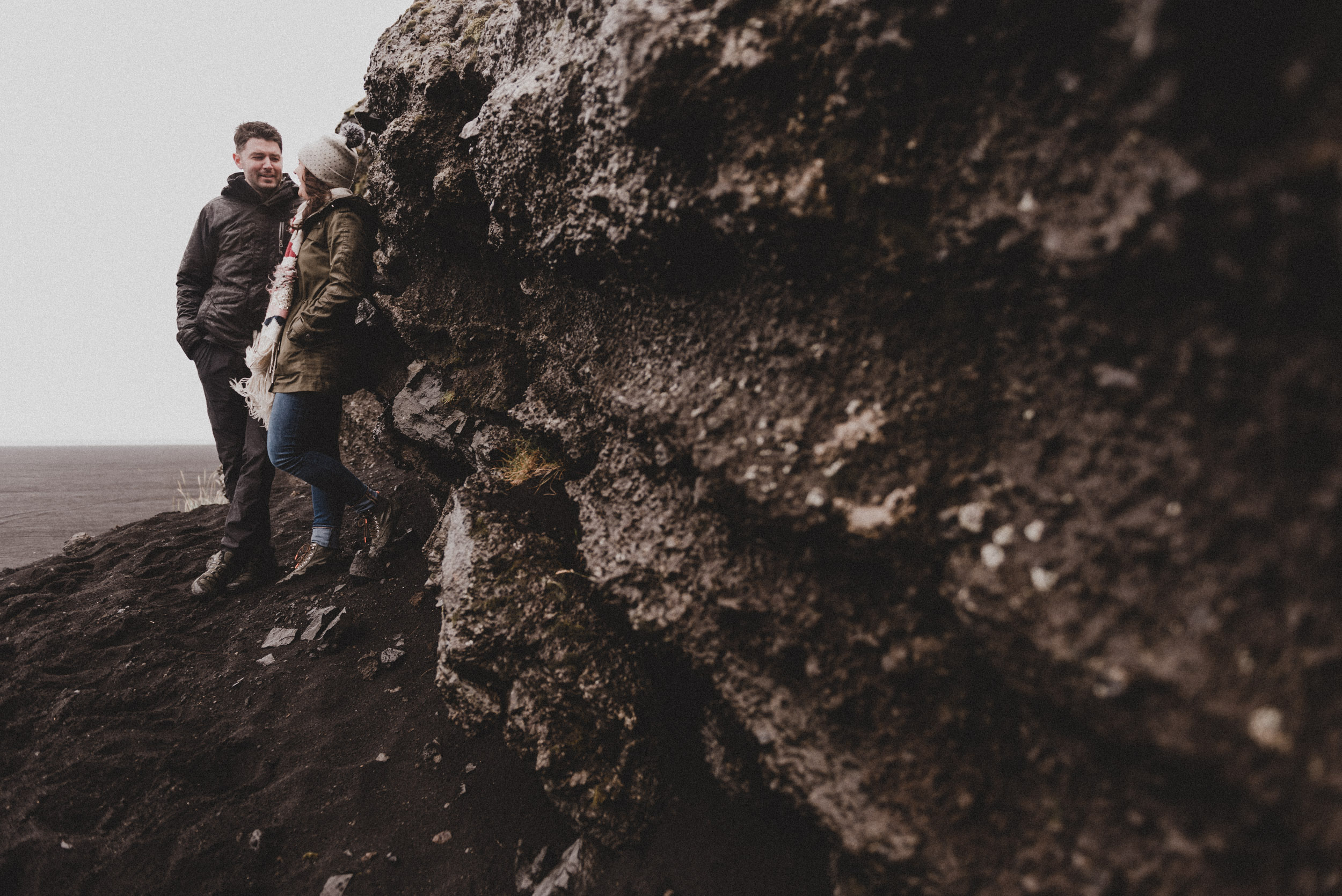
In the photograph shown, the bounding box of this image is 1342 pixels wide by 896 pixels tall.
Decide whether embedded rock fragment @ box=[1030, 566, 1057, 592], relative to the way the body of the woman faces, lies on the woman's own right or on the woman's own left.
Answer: on the woman's own left

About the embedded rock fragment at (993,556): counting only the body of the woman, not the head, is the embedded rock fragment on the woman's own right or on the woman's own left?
on the woman's own left

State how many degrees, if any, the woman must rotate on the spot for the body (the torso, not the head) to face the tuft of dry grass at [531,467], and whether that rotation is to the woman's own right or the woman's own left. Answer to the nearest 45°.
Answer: approximately 135° to the woman's own left

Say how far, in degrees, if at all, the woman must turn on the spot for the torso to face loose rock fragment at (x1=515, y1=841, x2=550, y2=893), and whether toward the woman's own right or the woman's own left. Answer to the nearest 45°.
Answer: approximately 90° to the woman's own left

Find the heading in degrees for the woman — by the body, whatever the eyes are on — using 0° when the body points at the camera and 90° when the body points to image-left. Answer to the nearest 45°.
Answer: approximately 90°

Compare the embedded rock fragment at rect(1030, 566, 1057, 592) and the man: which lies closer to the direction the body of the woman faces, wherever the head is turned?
the man
